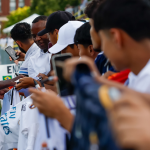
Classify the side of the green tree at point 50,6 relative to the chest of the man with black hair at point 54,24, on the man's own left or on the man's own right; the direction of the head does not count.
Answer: on the man's own right

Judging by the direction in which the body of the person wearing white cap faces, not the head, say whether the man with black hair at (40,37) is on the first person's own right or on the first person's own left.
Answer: on the first person's own right

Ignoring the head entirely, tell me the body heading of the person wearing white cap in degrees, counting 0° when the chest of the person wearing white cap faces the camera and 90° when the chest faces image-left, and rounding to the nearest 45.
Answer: approximately 90°

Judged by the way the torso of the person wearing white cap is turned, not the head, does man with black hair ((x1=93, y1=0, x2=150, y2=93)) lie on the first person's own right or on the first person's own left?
on the first person's own left

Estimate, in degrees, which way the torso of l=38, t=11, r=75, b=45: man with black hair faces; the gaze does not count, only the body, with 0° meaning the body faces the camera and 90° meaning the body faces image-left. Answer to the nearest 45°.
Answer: approximately 90°

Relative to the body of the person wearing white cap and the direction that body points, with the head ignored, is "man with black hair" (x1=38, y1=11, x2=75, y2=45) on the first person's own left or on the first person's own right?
on the first person's own right

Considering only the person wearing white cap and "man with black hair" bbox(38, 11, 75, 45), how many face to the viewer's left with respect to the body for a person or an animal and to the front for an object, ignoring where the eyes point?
2

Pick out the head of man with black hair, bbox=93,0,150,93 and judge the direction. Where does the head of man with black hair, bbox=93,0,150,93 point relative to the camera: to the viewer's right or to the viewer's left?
to the viewer's left

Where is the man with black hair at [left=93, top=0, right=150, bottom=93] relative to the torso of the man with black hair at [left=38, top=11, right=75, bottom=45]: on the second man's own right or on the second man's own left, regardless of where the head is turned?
on the second man's own left
